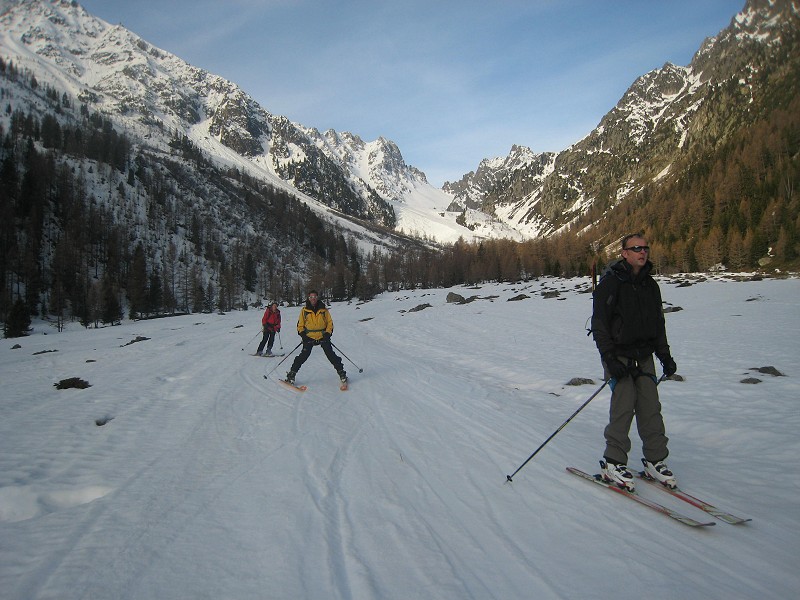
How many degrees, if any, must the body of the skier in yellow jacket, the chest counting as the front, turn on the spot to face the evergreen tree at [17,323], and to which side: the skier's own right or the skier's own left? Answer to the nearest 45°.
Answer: approximately 135° to the skier's own right

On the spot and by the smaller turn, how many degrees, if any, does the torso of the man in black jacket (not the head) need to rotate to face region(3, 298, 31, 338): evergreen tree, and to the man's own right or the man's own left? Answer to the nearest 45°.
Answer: approximately 135° to the man's own right

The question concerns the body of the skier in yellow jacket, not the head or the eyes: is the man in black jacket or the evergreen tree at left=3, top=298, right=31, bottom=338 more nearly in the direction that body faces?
the man in black jacket

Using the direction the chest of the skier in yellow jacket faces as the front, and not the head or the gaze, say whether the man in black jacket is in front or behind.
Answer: in front

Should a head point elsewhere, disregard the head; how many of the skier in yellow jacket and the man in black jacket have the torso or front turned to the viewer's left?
0

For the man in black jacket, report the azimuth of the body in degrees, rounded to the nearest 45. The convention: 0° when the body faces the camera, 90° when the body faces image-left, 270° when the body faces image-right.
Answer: approximately 315°

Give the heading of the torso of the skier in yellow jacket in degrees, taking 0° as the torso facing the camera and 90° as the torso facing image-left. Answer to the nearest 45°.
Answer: approximately 0°
